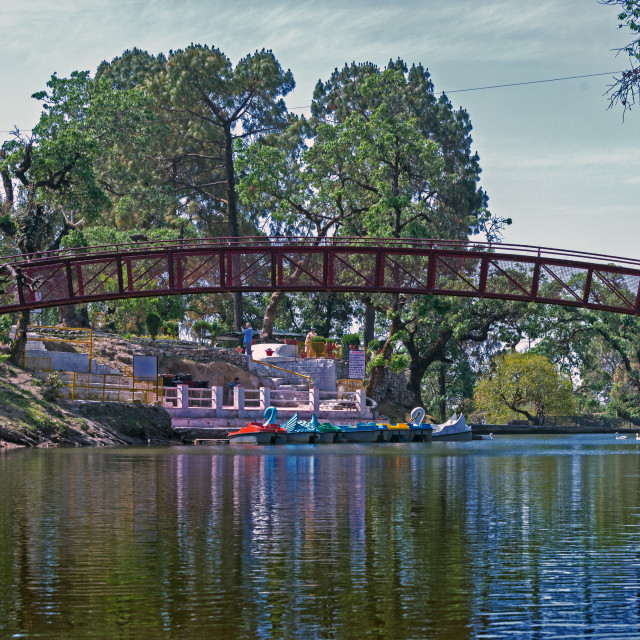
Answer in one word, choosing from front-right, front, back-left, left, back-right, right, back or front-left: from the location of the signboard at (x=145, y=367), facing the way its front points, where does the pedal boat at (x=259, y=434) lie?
front-left

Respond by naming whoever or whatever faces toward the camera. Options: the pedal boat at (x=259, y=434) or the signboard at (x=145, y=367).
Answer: the signboard

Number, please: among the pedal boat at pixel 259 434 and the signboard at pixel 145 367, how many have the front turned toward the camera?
1

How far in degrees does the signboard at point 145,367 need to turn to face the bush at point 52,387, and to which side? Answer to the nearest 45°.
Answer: approximately 45° to its right

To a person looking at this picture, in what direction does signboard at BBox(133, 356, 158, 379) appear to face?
facing the viewer
